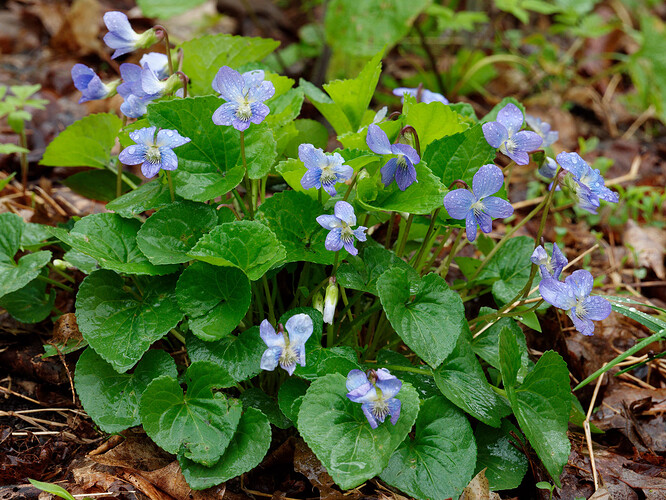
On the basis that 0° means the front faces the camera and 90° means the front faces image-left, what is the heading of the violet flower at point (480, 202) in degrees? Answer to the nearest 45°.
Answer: approximately 0°

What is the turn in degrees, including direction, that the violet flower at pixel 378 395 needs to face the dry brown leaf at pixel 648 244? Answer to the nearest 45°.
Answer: approximately 135° to its left

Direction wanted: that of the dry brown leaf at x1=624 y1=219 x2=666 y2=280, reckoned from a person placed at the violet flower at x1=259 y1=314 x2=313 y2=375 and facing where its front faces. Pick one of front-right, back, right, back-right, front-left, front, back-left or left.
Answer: back-left

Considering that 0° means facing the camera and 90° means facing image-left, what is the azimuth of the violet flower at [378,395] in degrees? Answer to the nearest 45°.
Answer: approximately 0°

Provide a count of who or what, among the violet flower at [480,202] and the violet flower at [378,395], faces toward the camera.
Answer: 2
